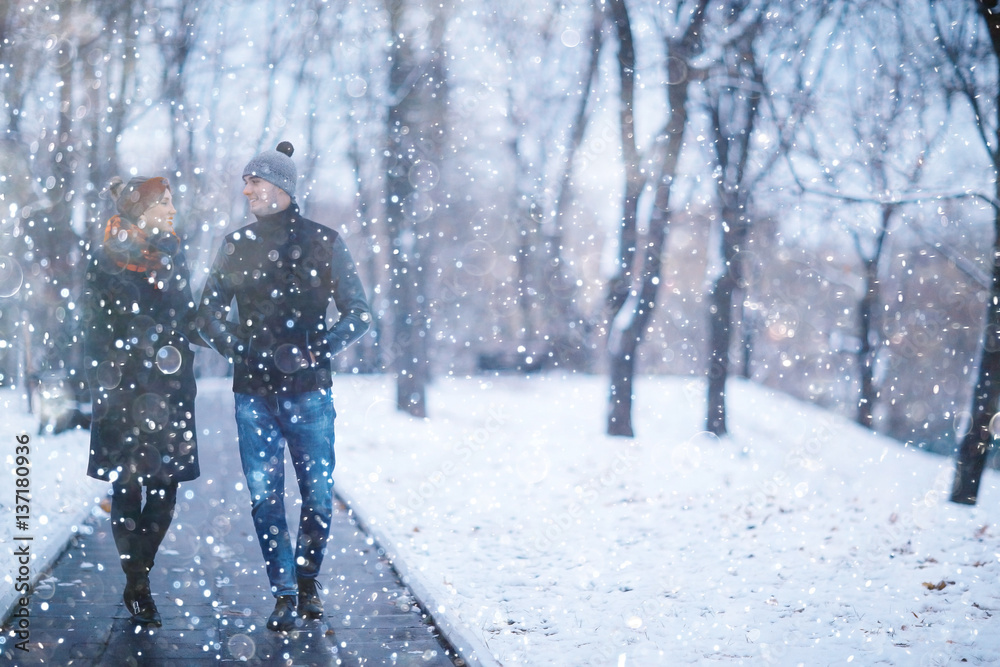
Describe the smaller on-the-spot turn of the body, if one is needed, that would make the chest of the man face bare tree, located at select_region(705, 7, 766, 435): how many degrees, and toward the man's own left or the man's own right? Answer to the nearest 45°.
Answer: approximately 135° to the man's own left

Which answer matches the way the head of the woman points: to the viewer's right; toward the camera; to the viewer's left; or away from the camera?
to the viewer's right

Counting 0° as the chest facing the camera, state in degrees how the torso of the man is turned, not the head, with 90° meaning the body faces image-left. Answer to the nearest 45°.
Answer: approximately 0°
